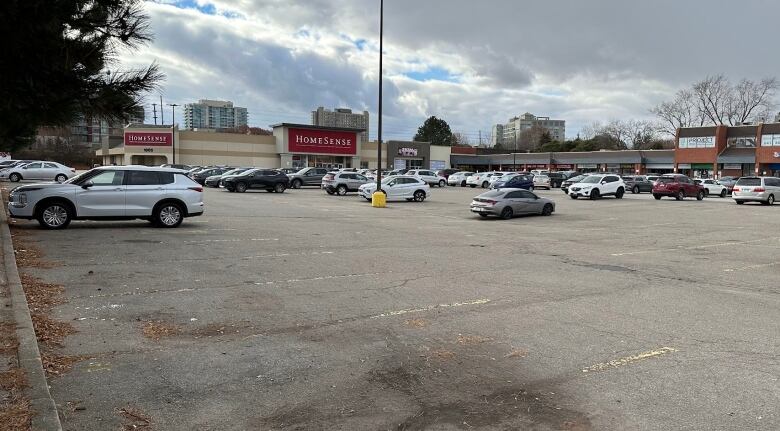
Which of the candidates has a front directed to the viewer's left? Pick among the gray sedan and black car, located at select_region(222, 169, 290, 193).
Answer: the black car

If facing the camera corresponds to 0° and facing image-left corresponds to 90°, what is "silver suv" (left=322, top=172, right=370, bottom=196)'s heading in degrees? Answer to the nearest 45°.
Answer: approximately 225°

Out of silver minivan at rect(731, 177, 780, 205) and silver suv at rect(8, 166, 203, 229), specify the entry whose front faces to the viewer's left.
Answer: silver suv at rect(8, 166, 203, 229)

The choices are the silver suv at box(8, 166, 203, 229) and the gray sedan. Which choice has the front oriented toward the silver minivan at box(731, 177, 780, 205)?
the gray sedan

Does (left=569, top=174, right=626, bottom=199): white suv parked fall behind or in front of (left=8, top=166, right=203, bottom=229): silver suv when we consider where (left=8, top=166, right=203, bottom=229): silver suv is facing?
behind

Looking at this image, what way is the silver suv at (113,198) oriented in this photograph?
to the viewer's left

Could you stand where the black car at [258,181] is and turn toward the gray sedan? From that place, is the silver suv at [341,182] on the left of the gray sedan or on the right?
left

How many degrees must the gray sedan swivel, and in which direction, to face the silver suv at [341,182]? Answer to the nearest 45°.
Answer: approximately 90° to its left

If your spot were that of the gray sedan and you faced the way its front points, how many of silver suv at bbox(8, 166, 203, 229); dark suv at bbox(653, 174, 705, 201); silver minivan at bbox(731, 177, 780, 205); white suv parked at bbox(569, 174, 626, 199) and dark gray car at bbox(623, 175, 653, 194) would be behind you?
1

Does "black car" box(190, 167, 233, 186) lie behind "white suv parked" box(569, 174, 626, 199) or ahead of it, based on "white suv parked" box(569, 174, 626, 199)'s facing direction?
ahead
